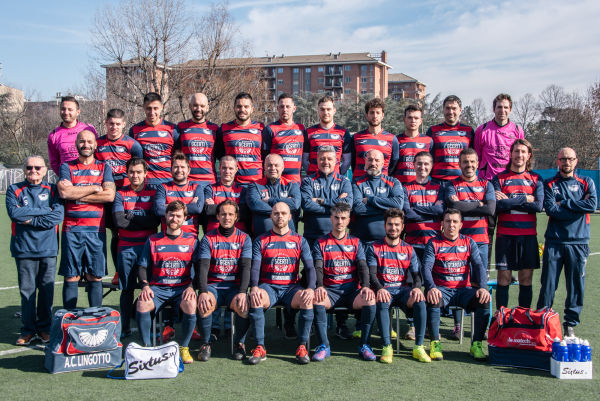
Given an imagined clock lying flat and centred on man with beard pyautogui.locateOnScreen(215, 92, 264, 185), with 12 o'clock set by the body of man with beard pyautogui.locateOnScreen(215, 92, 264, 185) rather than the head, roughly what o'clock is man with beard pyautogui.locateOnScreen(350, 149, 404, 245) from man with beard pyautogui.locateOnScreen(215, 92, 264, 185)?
man with beard pyautogui.locateOnScreen(350, 149, 404, 245) is roughly at 10 o'clock from man with beard pyautogui.locateOnScreen(215, 92, 264, 185).

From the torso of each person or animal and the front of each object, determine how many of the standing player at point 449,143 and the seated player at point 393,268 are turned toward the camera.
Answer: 2

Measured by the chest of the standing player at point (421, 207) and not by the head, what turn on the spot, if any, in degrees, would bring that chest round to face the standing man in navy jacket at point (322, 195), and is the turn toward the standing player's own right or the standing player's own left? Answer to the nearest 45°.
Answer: approximately 90° to the standing player's own right

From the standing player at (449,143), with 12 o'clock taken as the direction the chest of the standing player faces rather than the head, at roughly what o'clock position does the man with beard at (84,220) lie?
The man with beard is roughly at 2 o'clock from the standing player.

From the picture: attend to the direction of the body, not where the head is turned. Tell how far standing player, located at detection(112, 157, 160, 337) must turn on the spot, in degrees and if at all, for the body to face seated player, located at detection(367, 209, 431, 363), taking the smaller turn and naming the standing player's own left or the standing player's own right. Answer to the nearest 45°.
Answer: approximately 45° to the standing player's own left

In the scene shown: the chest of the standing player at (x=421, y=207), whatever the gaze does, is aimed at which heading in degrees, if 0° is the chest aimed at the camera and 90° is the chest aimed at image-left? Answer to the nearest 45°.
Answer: approximately 0°

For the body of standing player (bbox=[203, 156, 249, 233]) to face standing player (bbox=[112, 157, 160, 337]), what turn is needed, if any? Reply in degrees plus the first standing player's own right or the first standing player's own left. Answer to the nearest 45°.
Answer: approximately 90° to the first standing player's own right

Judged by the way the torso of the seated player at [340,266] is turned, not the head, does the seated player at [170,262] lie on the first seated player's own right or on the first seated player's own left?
on the first seated player's own right

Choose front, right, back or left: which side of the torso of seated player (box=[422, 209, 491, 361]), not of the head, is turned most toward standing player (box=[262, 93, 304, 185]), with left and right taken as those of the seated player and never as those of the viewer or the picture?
right

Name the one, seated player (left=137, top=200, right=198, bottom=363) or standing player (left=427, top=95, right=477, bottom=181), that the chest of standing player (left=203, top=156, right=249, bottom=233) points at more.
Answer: the seated player

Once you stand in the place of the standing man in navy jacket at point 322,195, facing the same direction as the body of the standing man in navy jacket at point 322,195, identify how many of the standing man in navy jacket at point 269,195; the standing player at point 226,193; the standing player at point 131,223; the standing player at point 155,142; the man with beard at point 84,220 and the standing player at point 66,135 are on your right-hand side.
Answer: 6
